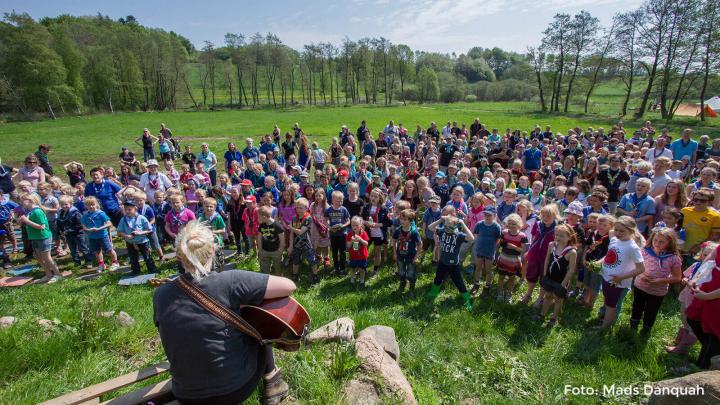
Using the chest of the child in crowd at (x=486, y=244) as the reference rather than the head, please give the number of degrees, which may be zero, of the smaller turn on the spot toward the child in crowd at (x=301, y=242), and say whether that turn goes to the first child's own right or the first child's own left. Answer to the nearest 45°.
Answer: approximately 90° to the first child's own right

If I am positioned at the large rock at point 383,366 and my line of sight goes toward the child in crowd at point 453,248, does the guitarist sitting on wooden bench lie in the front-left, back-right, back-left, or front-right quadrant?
back-left

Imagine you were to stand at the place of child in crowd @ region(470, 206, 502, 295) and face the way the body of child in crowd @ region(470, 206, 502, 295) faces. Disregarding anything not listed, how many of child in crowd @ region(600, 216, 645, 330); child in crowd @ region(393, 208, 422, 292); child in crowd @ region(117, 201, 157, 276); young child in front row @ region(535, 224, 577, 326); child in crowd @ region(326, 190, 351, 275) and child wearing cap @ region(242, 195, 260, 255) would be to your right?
4

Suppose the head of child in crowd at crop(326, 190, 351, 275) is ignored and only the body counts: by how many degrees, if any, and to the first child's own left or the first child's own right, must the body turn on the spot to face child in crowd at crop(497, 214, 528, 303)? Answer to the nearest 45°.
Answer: approximately 45° to the first child's own left

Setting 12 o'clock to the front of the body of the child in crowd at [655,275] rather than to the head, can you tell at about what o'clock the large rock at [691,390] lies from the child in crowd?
The large rock is roughly at 10 o'clock from the child in crowd.

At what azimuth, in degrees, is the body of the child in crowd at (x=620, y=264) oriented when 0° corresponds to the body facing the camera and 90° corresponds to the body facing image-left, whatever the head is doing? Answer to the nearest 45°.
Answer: approximately 45°

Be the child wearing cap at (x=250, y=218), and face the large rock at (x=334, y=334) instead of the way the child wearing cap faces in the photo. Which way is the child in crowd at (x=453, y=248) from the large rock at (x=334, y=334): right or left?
left

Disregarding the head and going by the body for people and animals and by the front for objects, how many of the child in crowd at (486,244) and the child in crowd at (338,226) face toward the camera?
2

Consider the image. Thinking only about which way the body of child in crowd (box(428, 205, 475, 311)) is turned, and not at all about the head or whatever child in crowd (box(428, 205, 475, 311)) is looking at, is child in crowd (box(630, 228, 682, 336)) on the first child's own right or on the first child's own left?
on the first child's own left
